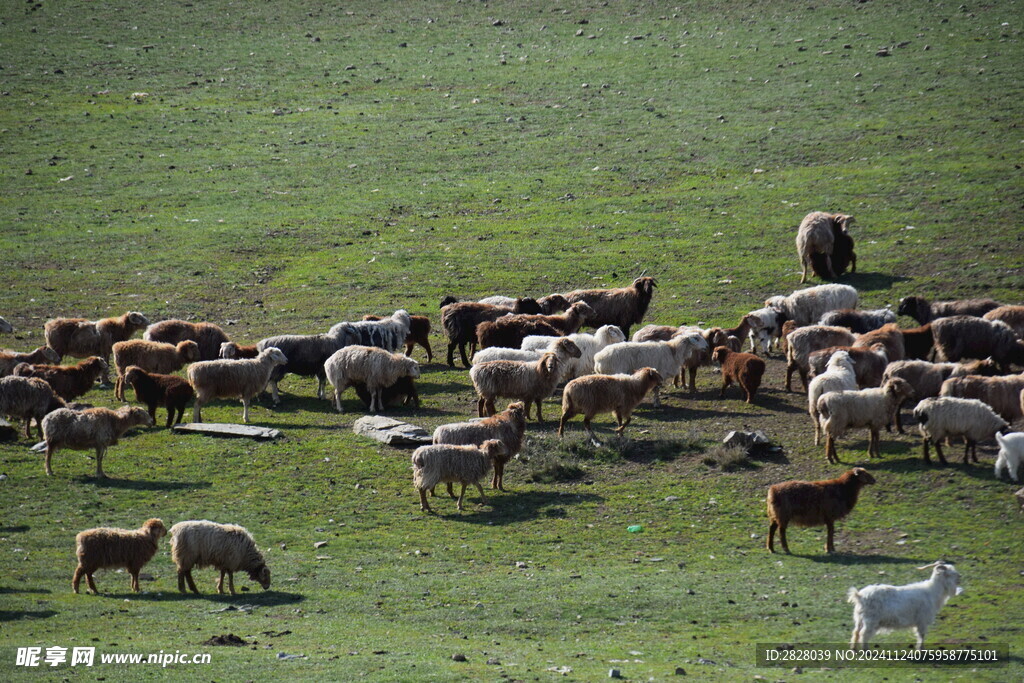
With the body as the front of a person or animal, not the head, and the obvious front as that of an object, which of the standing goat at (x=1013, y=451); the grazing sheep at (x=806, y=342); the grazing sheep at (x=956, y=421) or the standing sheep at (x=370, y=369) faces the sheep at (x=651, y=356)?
the standing sheep at (x=370, y=369)

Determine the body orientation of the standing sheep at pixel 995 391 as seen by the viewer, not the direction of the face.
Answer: to the viewer's right

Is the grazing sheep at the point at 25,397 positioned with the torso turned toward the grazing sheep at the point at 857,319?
yes

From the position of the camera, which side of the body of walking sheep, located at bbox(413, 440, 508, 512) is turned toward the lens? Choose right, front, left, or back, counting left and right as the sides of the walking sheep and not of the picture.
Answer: right

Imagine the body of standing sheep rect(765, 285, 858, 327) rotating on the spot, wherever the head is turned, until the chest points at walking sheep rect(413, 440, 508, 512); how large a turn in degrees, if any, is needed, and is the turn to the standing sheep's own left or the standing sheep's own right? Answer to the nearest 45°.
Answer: approximately 45° to the standing sheep's own left

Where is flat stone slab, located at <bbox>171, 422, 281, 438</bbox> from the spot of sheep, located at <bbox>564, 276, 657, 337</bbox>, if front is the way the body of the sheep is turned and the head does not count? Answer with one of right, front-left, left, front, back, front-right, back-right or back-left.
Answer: back-right

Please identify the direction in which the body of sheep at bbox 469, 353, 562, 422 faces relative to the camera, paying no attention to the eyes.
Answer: to the viewer's right

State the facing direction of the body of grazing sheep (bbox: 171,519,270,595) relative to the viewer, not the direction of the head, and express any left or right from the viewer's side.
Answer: facing to the right of the viewer

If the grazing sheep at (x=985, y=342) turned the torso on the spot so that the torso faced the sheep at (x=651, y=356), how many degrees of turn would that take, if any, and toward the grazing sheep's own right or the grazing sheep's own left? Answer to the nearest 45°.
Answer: approximately 135° to the grazing sheep's own right

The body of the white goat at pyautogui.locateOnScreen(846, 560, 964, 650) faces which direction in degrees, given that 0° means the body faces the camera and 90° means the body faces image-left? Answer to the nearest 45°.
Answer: approximately 270°

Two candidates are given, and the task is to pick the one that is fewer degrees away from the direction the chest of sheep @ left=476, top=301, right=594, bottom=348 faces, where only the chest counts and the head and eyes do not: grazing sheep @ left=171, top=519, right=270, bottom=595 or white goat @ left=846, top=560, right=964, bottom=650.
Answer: the white goat

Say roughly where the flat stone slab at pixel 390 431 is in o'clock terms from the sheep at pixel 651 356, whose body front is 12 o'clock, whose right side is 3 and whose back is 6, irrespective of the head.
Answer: The flat stone slab is roughly at 5 o'clock from the sheep.

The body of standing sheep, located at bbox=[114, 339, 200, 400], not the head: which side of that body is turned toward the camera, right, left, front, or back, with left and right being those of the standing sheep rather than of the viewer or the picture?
right
